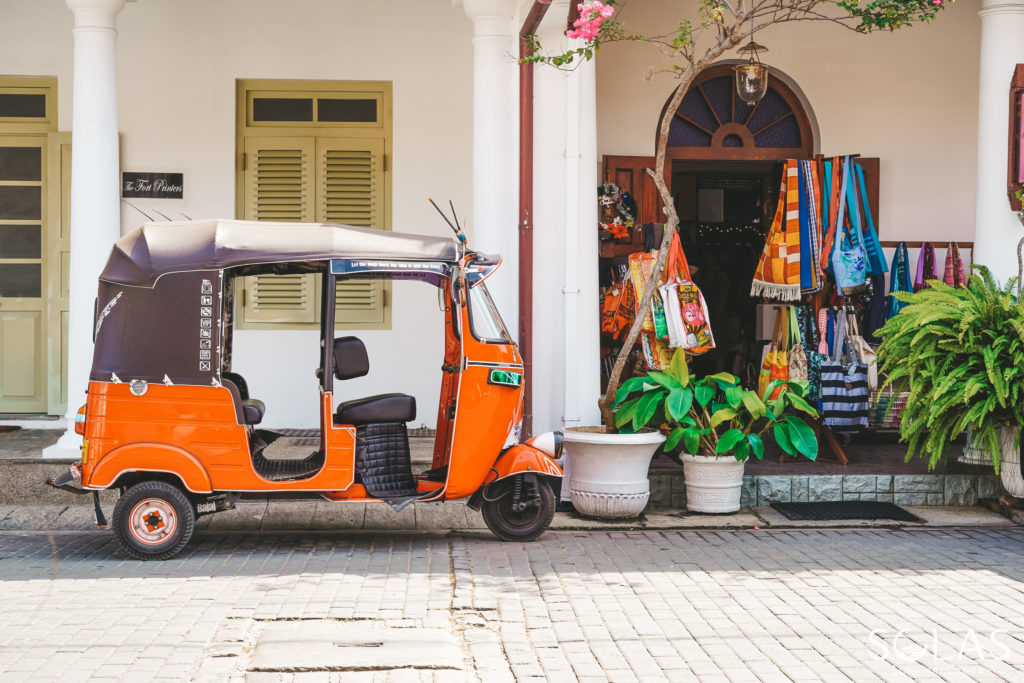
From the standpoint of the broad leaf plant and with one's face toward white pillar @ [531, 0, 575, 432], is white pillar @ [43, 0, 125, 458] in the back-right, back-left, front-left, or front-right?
front-left

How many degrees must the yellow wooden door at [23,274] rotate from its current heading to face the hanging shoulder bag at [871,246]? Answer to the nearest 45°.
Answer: approximately 45° to its left

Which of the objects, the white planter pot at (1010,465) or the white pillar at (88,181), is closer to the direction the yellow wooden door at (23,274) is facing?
the white pillar

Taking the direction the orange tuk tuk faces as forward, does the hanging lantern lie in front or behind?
in front

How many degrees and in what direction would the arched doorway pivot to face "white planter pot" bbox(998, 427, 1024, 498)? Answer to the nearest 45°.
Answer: approximately 45° to its left

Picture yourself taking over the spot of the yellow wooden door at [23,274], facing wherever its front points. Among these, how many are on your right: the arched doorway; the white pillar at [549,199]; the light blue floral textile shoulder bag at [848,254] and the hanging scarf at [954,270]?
0

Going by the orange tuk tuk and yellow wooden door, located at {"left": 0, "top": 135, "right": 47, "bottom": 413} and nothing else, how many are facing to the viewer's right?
1

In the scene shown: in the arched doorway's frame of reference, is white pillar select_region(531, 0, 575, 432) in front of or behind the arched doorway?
in front

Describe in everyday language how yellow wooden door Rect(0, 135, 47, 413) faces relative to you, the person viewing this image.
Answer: facing the viewer

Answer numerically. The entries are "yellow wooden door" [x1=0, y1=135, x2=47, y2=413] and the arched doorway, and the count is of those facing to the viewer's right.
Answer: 0

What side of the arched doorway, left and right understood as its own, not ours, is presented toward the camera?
front

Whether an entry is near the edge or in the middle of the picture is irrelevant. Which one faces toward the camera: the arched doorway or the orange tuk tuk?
the arched doorway

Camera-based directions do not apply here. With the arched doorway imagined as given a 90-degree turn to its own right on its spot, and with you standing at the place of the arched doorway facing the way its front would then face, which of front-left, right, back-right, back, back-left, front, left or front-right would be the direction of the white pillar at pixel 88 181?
front-left

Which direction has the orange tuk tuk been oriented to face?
to the viewer's right

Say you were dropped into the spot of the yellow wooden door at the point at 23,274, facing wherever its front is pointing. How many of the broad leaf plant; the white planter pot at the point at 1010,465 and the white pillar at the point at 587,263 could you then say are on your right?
0

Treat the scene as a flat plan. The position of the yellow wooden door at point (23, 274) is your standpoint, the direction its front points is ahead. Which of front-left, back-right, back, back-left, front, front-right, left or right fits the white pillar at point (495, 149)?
front-left

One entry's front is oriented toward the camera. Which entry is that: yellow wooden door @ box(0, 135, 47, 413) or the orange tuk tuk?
the yellow wooden door

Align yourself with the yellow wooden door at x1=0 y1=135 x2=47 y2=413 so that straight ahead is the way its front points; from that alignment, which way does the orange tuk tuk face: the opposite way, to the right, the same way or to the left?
to the left

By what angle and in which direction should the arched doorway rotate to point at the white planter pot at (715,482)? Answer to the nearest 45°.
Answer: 0° — it already faces it
